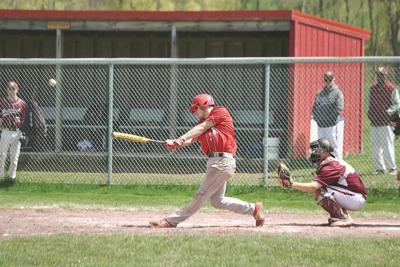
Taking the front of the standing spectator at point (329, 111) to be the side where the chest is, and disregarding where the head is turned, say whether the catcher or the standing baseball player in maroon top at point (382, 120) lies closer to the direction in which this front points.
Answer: the catcher

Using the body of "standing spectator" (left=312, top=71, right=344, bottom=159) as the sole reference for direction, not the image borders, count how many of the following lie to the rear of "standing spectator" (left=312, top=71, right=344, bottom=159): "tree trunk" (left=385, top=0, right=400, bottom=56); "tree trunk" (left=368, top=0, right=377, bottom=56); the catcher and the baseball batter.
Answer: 2

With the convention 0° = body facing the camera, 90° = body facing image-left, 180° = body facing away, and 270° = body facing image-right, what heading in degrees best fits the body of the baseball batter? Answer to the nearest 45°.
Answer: approximately 90°

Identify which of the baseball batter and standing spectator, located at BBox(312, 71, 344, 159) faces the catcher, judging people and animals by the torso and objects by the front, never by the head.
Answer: the standing spectator

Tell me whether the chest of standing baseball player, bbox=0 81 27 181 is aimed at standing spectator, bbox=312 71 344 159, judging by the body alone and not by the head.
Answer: no

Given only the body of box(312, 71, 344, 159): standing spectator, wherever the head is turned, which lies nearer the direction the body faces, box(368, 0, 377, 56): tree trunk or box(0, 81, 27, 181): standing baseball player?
the standing baseball player

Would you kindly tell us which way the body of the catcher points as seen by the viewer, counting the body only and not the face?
to the viewer's left

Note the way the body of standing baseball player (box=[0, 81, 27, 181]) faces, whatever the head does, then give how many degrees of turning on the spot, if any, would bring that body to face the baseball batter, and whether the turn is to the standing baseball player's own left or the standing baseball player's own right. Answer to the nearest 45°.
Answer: approximately 45° to the standing baseball player's own left

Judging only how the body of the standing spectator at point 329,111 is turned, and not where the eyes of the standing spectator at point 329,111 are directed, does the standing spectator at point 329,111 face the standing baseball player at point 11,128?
no

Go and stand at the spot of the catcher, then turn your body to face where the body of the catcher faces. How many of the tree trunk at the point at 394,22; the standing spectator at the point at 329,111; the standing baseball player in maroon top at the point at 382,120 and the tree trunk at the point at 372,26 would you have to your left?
0

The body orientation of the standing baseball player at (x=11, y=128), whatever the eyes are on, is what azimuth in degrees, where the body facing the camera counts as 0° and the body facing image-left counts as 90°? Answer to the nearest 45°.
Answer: approximately 0°

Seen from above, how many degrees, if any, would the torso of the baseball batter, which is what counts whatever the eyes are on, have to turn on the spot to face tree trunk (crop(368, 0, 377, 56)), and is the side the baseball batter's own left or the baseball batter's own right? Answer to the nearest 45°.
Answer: approximately 90° to the baseball batter's own right

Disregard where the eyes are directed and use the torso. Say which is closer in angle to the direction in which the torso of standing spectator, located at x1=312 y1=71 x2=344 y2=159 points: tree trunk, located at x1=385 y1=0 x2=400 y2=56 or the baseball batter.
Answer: the baseball batter

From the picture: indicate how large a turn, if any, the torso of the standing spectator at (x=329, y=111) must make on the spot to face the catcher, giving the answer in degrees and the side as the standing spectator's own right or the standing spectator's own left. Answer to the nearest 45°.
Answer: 0° — they already face them

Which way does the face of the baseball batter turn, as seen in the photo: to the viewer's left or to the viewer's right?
to the viewer's left

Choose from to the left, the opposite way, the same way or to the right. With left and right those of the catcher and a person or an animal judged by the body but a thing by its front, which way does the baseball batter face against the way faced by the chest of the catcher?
the same way

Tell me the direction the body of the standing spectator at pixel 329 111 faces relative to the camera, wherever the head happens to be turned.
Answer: toward the camera

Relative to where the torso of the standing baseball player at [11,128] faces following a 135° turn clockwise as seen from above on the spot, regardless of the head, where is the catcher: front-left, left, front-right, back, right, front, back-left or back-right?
back

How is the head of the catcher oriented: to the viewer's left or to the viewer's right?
to the viewer's left

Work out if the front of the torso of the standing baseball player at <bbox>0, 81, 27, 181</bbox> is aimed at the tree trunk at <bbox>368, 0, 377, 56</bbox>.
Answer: no

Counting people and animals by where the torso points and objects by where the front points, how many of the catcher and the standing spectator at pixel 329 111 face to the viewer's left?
1

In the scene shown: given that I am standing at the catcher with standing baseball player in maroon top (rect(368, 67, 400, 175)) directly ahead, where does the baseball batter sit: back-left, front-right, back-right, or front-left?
back-left
